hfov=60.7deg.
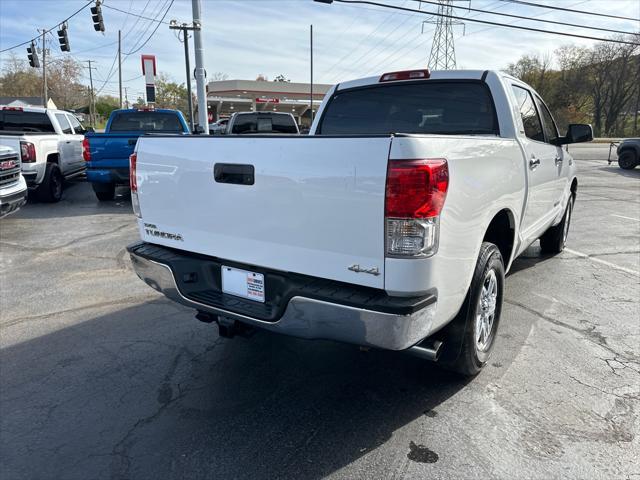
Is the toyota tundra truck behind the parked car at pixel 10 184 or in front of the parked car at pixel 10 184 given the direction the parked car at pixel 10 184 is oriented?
in front

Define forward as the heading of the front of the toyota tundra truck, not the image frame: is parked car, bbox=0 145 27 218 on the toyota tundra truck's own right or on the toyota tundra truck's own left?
on the toyota tundra truck's own left

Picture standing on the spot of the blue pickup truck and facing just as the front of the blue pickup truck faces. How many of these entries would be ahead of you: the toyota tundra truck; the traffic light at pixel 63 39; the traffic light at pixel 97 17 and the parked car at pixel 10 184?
2

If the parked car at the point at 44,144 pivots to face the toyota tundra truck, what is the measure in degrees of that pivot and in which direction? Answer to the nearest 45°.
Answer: approximately 135° to its right

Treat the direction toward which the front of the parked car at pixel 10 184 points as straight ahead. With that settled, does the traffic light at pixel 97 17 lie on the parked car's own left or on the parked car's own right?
on the parked car's own left

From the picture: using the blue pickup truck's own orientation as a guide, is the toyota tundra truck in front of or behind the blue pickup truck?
behind

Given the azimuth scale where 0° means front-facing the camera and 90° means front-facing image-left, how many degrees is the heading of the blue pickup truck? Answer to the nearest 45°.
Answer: approximately 180°

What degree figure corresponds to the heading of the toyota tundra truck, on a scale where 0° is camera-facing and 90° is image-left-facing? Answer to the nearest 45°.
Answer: approximately 225°

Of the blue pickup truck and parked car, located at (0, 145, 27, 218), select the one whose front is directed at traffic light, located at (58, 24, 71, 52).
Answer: the blue pickup truck

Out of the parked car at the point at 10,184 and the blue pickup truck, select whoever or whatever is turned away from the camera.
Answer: the blue pickup truck

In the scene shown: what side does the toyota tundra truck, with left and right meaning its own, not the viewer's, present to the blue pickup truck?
left
